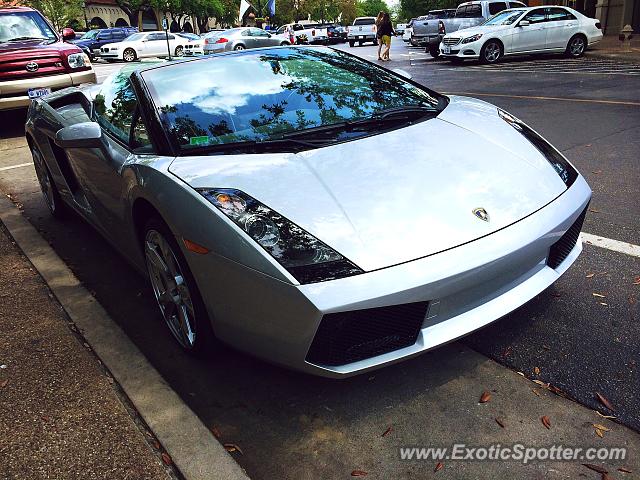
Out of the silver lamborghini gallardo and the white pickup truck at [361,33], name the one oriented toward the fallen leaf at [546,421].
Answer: the silver lamborghini gallardo

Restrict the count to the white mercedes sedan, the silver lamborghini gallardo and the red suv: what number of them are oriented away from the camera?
0

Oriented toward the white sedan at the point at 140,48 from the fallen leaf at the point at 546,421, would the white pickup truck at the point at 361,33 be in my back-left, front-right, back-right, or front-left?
front-right

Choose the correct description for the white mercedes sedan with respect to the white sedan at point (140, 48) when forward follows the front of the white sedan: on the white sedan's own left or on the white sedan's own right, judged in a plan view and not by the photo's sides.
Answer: on the white sedan's own left

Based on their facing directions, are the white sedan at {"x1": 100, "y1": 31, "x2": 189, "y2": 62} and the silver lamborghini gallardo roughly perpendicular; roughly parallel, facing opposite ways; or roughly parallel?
roughly perpendicular

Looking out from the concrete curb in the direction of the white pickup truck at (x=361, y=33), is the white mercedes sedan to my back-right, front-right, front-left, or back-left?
front-right

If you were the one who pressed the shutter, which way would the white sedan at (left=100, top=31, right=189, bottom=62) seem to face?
facing the viewer and to the left of the viewer

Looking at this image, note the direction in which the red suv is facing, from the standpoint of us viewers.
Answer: facing the viewer and to the right of the viewer

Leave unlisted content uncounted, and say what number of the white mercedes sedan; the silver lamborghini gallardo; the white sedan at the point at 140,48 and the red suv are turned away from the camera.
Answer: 0

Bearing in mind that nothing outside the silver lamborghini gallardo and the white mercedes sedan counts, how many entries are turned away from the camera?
0

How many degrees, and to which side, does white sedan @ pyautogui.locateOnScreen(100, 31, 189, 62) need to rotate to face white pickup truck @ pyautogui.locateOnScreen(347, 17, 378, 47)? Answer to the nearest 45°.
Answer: approximately 135° to its left

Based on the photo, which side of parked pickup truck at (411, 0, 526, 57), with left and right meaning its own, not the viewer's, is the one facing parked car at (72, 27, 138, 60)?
left
